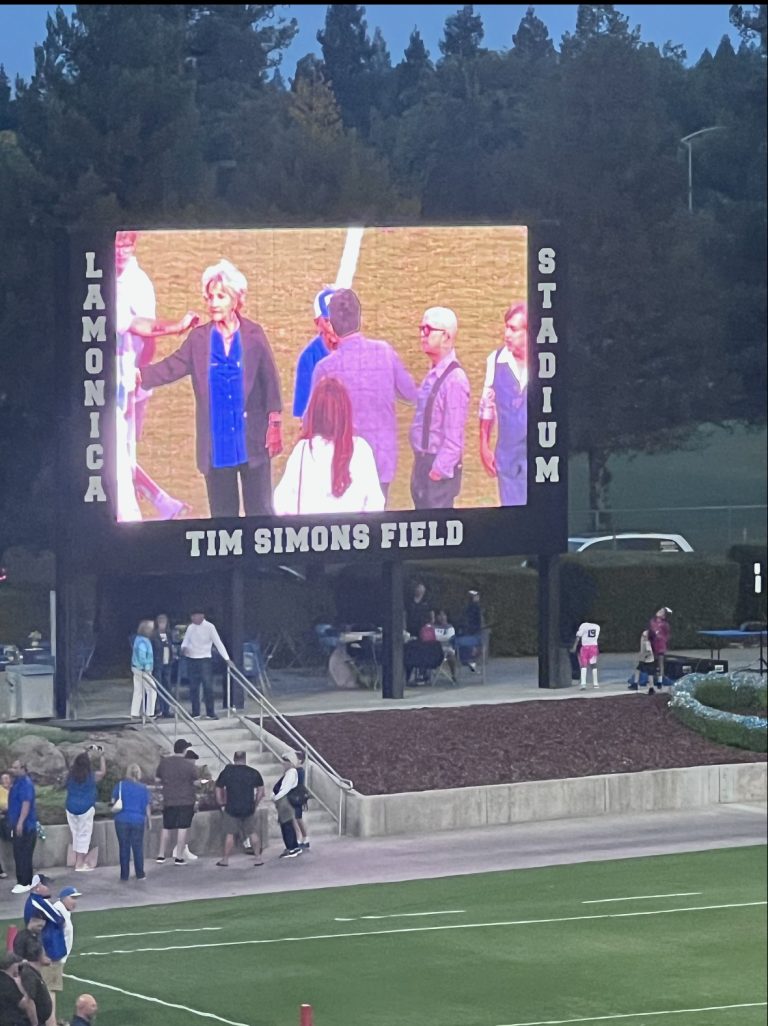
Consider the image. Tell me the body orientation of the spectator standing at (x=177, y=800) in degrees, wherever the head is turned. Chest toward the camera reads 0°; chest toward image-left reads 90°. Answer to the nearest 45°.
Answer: approximately 180°

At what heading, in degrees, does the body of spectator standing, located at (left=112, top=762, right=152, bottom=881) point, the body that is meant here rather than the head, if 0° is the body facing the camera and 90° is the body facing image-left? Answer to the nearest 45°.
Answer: approximately 180°

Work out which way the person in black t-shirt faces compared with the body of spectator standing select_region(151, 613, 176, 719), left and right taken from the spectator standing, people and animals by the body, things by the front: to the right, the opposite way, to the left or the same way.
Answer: the opposite way

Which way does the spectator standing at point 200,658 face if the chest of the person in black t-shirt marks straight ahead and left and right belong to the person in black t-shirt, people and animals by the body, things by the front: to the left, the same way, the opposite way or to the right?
the opposite way

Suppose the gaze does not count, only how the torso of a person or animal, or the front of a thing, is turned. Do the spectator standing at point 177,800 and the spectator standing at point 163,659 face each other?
yes

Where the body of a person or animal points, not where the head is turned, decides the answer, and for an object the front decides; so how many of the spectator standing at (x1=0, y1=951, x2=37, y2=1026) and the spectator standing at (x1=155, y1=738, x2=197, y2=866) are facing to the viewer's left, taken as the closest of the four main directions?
0

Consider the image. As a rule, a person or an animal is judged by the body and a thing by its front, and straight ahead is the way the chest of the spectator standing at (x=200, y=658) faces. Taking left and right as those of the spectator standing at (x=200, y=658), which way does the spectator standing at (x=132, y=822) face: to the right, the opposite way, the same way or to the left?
the opposite way

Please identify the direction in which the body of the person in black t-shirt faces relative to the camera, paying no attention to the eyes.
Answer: away from the camera

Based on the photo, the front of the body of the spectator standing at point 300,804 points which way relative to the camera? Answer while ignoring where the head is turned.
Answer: to the viewer's left

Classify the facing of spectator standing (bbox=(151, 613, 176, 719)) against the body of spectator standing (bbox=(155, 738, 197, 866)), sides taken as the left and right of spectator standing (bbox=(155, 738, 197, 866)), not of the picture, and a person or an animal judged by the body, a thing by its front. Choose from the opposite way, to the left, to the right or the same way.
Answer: the opposite way

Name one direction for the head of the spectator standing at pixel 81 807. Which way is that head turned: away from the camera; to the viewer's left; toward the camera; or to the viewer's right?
away from the camera

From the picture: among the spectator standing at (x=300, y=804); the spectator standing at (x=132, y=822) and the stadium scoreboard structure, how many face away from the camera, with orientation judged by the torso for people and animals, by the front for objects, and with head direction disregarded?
1

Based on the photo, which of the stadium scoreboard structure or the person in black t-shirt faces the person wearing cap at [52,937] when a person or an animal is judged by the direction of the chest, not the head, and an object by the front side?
the stadium scoreboard structure
